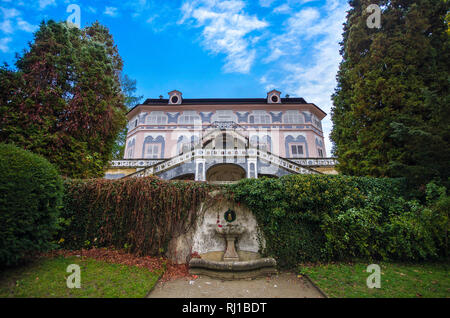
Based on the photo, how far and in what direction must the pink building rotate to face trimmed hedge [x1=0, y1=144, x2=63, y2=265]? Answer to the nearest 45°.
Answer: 0° — it already faces it

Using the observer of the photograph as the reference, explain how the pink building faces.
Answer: facing the viewer

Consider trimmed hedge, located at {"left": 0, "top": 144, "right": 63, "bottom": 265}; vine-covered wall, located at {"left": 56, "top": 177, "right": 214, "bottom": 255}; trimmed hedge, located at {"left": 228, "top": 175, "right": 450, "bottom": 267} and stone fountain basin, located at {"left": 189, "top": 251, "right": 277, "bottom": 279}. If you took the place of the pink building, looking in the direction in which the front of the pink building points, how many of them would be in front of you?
4

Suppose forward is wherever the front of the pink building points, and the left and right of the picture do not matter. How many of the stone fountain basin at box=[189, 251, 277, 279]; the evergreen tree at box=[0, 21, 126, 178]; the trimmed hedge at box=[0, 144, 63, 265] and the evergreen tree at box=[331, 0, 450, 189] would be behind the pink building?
0

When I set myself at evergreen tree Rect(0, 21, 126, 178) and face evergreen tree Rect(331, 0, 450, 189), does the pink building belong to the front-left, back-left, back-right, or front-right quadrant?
front-left

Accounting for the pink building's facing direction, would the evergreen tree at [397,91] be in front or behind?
in front

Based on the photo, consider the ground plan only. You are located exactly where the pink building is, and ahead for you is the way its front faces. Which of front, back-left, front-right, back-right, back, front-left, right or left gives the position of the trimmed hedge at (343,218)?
front

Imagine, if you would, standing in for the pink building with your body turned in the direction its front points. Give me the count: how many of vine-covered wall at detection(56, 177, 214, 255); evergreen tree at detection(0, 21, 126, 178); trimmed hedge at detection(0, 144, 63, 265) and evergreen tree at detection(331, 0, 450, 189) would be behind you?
0

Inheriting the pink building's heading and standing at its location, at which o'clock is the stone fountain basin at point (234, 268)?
The stone fountain basin is roughly at 12 o'clock from the pink building.

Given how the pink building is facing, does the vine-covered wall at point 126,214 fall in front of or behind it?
in front

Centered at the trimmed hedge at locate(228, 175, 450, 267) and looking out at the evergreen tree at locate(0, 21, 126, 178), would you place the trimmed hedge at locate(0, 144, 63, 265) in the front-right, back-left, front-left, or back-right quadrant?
front-left
